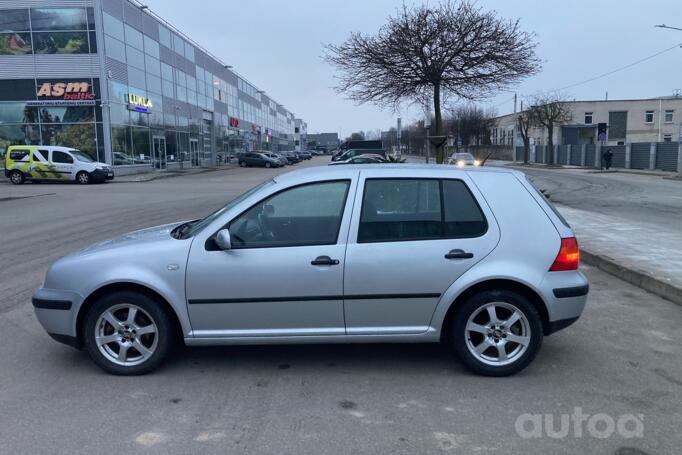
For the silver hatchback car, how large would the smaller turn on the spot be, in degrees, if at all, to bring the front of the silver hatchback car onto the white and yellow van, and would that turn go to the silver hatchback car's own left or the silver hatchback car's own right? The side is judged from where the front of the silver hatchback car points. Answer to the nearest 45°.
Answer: approximately 45° to the silver hatchback car's own right

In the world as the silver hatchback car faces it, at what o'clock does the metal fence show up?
The metal fence is roughly at 4 o'clock from the silver hatchback car.

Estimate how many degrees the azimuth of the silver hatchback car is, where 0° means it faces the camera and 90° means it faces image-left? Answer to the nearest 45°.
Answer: approximately 90°

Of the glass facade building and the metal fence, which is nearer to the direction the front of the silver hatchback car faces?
the glass facade building

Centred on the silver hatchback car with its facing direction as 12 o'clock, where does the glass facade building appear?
The glass facade building is roughly at 2 o'clock from the silver hatchback car.

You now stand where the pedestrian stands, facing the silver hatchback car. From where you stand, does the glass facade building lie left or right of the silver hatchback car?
right

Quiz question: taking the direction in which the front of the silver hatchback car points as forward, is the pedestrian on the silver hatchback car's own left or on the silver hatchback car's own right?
on the silver hatchback car's own right

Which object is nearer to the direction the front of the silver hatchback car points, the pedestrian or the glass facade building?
the glass facade building
